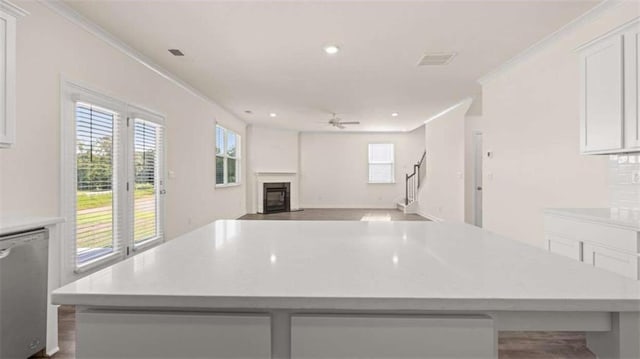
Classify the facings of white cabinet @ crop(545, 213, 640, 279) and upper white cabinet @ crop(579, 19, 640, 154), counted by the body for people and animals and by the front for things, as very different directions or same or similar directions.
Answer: same or similar directions

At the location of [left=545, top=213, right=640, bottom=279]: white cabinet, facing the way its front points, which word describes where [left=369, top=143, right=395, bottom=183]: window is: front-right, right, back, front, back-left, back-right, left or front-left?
right

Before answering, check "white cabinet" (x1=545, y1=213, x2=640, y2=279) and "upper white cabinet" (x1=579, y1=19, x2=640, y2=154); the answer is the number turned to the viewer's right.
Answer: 0

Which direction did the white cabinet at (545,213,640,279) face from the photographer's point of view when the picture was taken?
facing the viewer and to the left of the viewer

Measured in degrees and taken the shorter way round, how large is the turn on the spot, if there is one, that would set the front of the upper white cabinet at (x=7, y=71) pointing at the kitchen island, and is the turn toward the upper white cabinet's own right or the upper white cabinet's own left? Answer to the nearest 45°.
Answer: approximately 45° to the upper white cabinet's own right

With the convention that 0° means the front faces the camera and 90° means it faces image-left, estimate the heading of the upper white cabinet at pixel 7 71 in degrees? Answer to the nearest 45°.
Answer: approximately 315°

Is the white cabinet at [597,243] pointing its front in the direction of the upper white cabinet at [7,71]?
yes

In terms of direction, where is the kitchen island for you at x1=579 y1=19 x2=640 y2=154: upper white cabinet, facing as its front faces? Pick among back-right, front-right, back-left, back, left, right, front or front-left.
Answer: front-left

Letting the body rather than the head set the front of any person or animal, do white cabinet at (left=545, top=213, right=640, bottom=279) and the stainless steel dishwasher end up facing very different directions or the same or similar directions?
very different directions

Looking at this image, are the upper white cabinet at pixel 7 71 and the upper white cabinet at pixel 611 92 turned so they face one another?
yes

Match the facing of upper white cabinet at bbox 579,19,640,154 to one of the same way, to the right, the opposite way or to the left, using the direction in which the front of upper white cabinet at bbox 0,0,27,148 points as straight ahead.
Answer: the opposite way

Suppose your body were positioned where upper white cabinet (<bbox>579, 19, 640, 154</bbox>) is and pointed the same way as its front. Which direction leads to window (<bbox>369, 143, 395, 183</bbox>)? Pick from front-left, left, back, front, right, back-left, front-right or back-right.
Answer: right

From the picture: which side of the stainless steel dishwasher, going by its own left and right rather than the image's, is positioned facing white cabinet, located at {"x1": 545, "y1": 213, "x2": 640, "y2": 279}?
front
